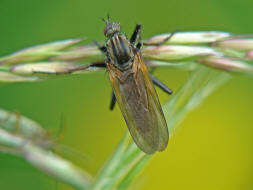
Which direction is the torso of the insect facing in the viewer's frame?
away from the camera
